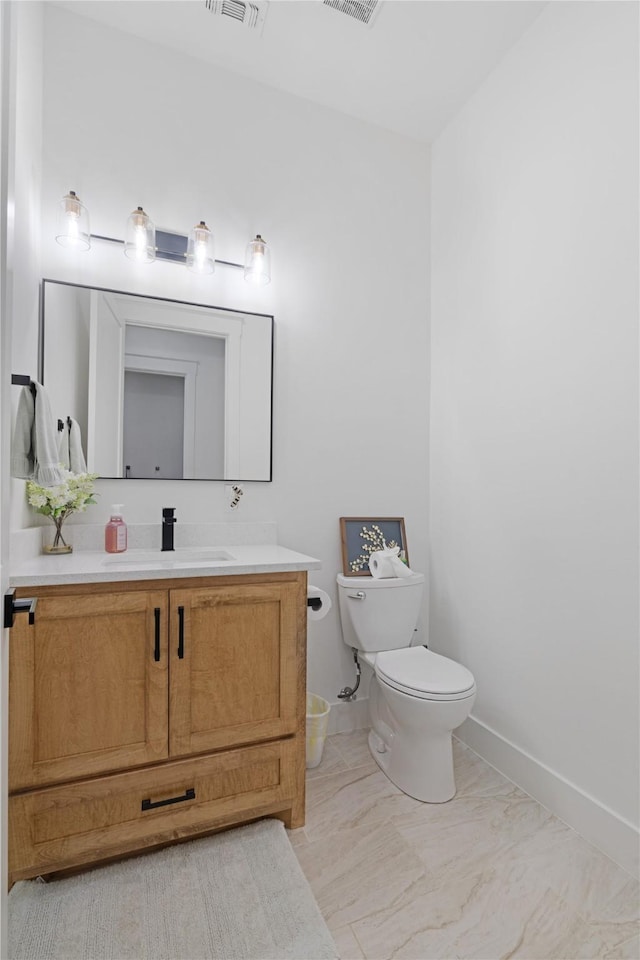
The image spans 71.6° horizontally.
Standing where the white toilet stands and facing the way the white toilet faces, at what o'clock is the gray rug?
The gray rug is roughly at 3 o'clock from the white toilet.

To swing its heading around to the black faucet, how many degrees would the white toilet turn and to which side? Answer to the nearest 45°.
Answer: approximately 135° to its right

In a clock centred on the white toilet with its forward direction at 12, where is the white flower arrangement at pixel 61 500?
The white flower arrangement is roughly at 4 o'clock from the white toilet.

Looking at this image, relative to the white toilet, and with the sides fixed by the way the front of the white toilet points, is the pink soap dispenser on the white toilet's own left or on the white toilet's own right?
on the white toilet's own right

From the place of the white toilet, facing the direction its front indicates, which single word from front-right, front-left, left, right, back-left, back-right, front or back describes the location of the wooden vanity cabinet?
right

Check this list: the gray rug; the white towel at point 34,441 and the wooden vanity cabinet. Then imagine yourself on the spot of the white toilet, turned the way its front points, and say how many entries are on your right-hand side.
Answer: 3

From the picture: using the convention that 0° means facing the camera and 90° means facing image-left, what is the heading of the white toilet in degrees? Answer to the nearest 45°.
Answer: approximately 315°

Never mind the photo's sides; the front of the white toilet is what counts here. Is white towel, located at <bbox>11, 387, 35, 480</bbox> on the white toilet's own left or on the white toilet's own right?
on the white toilet's own right
